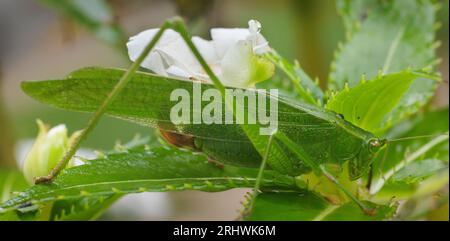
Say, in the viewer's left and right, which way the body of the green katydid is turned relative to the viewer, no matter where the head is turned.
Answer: facing to the right of the viewer

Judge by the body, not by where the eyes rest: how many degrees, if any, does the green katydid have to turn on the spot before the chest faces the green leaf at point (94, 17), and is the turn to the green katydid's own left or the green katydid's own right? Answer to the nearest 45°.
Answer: approximately 135° to the green katydid's own left
